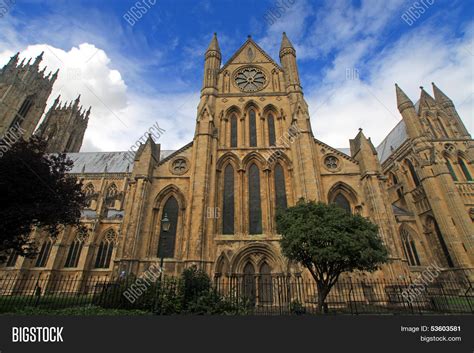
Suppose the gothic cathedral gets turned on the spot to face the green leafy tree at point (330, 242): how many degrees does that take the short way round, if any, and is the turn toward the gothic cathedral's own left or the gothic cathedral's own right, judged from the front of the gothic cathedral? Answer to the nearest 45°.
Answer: approximately 45° to the gothic cathedral's own left

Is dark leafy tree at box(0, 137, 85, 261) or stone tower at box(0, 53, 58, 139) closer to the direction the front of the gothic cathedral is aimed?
the dark leafy tree

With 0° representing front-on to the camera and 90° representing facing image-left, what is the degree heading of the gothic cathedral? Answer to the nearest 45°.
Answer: approximately 0°

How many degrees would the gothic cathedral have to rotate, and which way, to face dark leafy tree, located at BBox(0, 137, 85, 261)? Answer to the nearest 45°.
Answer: approximately 45° to its right

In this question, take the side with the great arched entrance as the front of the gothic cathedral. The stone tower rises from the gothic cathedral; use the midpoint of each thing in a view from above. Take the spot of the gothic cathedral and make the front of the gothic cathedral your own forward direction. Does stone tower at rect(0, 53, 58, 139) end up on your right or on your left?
on your right

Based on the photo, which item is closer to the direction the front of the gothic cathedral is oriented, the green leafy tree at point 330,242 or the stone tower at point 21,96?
the green leafy tree
